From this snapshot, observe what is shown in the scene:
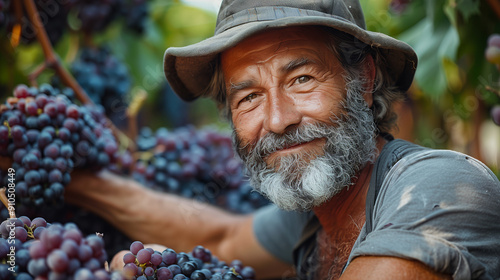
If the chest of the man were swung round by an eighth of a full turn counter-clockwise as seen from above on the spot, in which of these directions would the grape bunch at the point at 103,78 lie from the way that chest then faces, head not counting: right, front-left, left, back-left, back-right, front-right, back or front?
back-right

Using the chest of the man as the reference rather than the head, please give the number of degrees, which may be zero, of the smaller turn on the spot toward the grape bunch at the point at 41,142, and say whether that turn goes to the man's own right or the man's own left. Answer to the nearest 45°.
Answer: approximately 45° to the man's own right

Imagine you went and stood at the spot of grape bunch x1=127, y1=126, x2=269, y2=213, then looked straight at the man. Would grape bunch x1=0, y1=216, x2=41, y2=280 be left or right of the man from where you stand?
right

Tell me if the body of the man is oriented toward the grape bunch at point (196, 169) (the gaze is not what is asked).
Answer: no

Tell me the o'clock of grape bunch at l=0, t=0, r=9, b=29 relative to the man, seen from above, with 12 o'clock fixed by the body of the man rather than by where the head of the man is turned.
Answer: The grape bunch is roughly at 2 o'clock from the man.

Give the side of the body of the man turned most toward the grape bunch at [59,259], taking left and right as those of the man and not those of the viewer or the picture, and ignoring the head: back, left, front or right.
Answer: front

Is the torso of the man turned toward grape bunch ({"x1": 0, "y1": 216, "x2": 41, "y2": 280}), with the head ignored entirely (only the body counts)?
yes

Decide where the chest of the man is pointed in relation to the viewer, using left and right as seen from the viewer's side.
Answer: facing the viewer and to the left of the viewer
